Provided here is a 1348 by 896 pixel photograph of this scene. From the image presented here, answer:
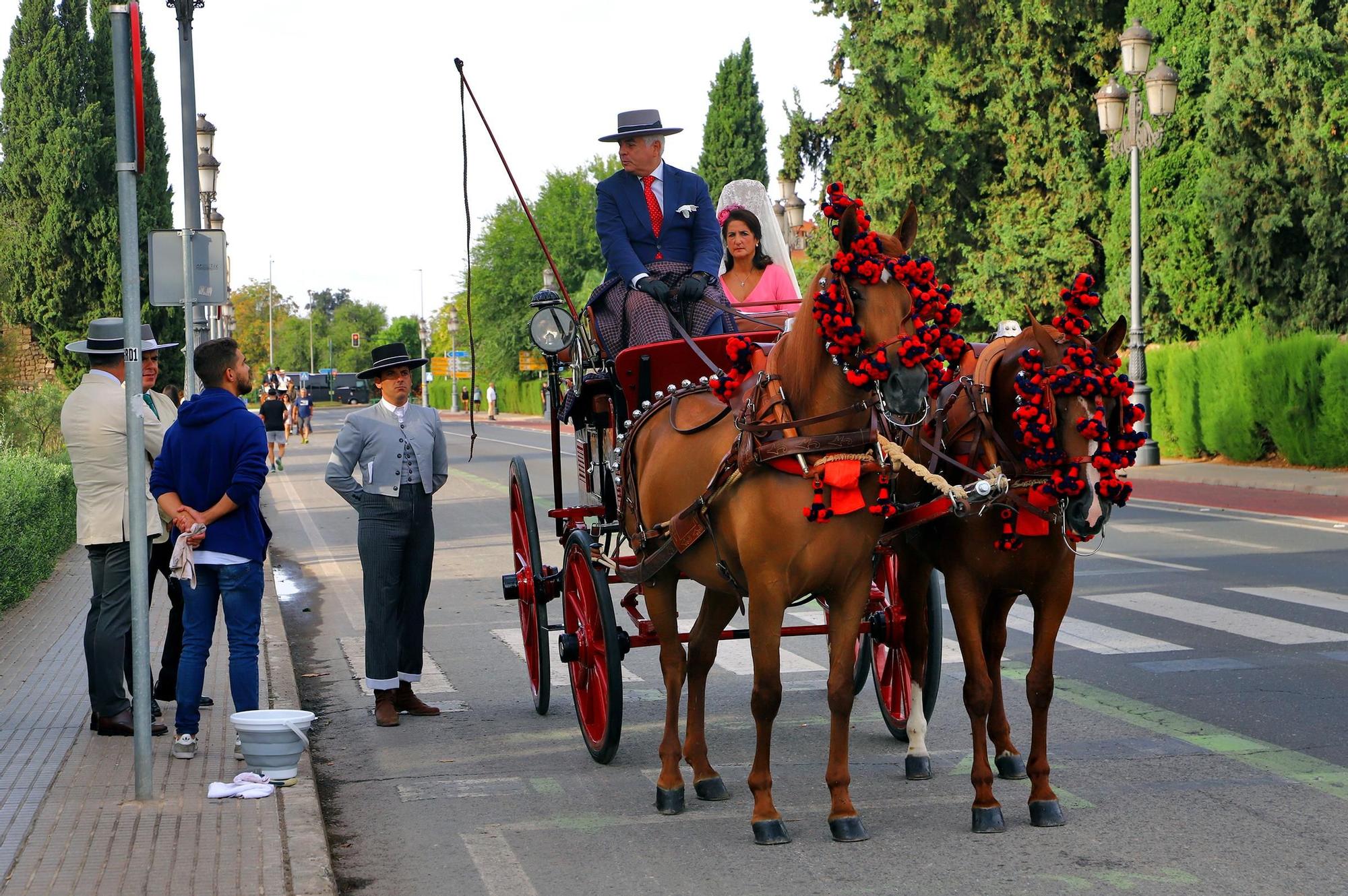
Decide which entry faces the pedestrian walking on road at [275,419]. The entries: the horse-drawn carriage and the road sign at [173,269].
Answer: the road sign

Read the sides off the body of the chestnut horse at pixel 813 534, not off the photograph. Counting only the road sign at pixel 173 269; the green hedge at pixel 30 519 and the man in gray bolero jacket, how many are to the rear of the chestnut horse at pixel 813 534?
3

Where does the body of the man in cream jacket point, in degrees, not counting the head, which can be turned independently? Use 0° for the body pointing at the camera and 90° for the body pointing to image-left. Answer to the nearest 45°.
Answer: approximately 225°

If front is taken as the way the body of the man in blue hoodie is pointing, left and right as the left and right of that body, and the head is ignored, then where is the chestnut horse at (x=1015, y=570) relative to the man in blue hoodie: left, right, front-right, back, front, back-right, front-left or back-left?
right

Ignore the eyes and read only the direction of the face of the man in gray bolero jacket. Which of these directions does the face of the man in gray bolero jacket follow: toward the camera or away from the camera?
toward the camera

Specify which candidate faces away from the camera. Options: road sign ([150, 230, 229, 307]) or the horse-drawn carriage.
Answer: the road sign

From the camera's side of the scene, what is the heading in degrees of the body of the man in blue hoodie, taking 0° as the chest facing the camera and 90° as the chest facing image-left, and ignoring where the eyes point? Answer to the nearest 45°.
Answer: approximately 225°

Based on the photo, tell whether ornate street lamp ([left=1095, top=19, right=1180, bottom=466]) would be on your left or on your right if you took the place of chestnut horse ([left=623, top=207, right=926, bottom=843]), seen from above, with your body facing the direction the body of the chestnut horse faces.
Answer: on your left

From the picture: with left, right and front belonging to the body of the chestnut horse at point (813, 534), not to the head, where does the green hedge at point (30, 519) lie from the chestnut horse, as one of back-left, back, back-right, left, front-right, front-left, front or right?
back

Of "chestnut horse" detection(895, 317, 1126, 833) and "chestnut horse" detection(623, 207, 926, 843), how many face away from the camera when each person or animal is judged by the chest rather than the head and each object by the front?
0

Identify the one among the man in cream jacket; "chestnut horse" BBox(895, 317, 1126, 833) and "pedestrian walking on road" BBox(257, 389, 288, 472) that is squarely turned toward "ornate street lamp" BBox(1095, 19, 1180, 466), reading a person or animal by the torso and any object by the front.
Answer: the man in cream jacket

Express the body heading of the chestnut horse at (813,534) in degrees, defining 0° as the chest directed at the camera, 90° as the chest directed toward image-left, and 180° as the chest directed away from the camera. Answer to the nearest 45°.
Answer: approximately 315°

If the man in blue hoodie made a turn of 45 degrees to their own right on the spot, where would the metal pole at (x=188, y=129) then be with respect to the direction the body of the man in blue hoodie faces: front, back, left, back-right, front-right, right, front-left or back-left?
left

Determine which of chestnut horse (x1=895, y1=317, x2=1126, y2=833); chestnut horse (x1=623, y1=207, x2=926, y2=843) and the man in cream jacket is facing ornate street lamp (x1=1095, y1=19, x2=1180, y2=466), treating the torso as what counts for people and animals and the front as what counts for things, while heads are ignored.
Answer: the man in cream jacket

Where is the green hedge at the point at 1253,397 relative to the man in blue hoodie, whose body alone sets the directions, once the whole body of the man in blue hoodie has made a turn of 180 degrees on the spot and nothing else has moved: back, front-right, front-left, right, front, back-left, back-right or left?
back
